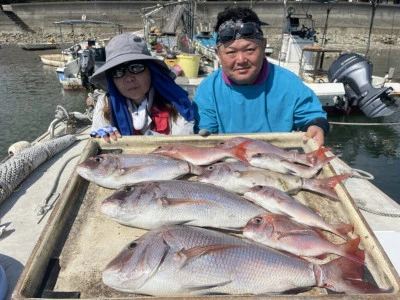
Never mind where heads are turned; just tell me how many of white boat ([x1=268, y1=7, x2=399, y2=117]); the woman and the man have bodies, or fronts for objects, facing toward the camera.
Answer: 2

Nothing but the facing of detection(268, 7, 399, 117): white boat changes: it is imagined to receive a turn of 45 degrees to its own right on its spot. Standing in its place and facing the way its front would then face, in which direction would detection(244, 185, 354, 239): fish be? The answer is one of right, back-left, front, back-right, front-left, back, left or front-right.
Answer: back

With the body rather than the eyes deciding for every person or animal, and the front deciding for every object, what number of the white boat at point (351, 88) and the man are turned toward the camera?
1

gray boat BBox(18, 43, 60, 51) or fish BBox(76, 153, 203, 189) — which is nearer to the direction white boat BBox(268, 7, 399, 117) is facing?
the gray boat

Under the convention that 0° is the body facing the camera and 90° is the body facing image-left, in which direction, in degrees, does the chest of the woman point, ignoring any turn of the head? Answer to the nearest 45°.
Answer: approximately 0°

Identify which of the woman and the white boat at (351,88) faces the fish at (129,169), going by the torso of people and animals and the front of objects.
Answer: the woman

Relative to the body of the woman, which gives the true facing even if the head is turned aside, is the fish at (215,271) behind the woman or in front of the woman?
in front

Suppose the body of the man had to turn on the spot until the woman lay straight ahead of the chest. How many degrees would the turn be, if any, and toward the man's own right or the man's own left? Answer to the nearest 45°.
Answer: approximately 90° to the man's own right

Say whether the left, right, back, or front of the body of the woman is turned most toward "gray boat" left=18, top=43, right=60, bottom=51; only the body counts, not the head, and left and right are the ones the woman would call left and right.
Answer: back

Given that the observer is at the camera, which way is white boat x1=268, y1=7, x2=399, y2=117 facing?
facing away from the viewer and to the left of the viewer
